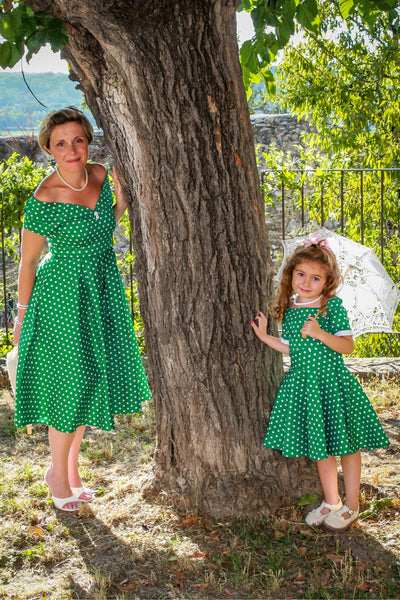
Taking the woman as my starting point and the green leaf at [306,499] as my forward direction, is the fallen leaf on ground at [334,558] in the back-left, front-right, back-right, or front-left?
front-right

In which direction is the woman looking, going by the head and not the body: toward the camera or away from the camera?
toward the camera

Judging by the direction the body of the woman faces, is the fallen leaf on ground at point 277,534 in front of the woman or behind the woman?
in front

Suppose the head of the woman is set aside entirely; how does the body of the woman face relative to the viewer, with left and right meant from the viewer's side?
facing the viewer and to the right of the viewer

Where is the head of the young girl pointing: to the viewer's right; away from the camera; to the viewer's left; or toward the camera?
toward the camera

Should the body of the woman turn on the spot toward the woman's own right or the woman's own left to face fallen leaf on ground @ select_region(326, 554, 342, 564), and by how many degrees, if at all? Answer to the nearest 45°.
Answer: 0° — they already face it

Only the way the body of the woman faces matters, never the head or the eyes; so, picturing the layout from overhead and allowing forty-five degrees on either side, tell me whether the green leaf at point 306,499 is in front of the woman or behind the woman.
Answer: in front

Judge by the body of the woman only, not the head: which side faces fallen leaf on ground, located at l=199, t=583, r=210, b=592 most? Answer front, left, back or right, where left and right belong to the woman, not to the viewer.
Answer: front
